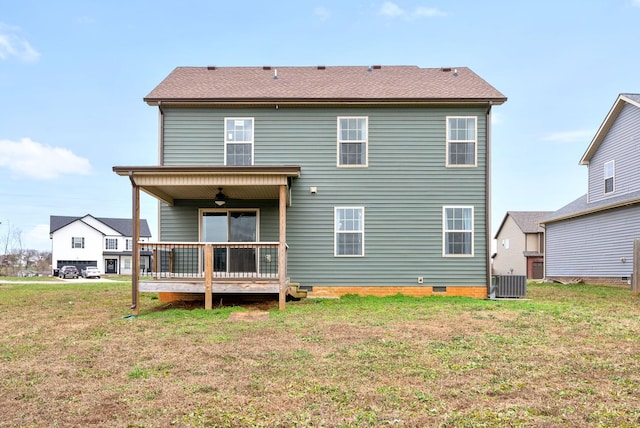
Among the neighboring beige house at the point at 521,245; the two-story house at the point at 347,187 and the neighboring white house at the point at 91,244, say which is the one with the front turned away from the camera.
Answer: the two-story house

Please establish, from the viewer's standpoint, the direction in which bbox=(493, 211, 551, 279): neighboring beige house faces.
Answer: facing the viewer and to the right of the viewer

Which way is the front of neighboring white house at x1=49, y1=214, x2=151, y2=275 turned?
toward the camera

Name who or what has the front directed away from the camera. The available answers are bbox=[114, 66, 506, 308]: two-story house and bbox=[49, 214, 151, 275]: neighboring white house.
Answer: the two-story house

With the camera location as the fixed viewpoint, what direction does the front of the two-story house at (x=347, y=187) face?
facing away from the viewer

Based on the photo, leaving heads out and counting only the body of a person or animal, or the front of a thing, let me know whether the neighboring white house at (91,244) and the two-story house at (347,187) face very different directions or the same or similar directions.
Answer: very different directions

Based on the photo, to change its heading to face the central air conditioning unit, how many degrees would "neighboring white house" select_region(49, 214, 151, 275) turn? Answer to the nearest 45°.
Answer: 0° — it already faces it

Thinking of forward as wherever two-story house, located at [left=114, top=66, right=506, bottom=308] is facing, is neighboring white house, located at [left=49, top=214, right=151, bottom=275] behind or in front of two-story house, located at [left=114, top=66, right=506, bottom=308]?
in front

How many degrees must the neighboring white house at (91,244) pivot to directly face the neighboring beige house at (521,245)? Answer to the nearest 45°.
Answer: approximately 45° to its left
